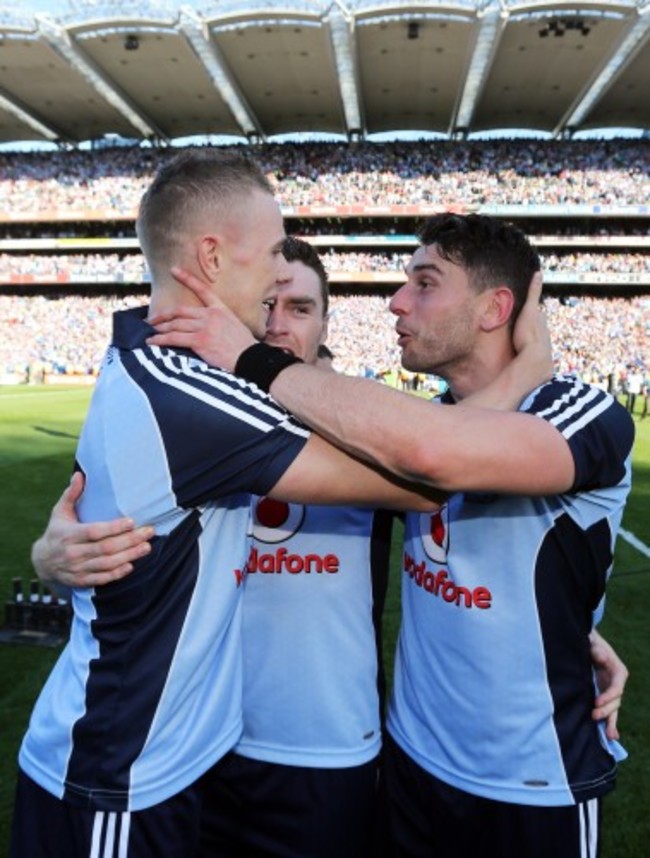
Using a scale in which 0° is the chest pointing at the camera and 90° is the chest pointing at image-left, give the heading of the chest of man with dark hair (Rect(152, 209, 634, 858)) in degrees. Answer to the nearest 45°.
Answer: approximately 45°

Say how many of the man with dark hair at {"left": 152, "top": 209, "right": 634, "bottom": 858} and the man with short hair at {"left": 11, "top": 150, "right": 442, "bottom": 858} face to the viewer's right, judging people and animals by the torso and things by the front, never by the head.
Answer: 1

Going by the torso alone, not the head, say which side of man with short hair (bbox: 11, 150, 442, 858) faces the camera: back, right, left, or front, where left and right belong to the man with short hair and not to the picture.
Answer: right

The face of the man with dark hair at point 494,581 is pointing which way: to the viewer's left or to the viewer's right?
to the viewer's left

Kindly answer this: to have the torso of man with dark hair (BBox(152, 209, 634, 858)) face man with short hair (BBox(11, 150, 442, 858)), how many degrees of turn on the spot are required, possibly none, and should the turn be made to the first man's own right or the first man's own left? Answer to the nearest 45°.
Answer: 0° — they already face them

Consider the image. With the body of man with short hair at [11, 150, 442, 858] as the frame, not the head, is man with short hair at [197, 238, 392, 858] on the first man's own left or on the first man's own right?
on the first man's own left
